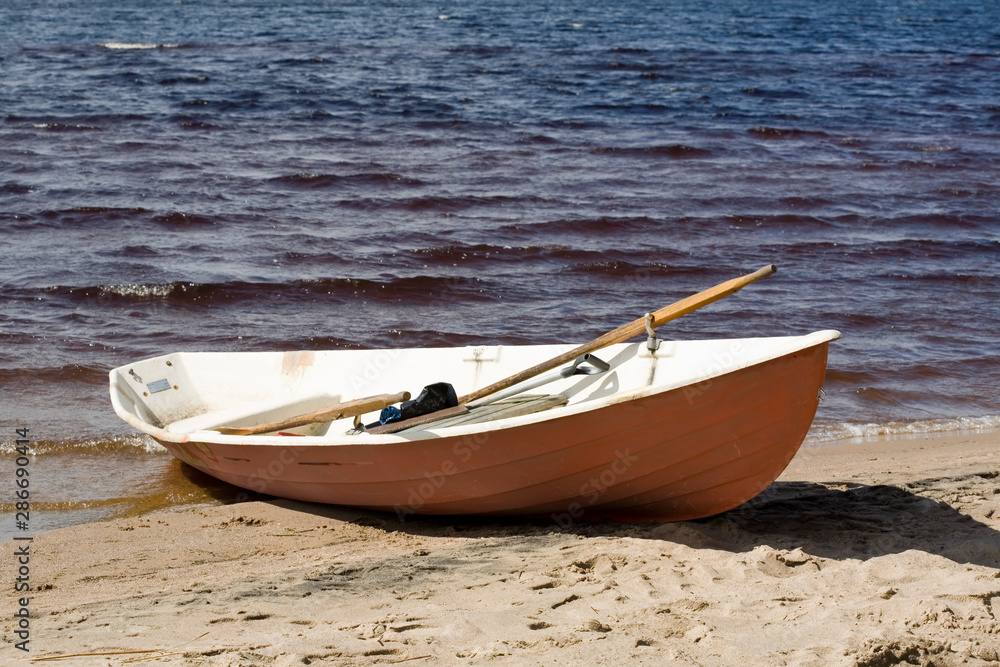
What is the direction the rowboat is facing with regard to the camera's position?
facing the viewer and to the right of the viewer
